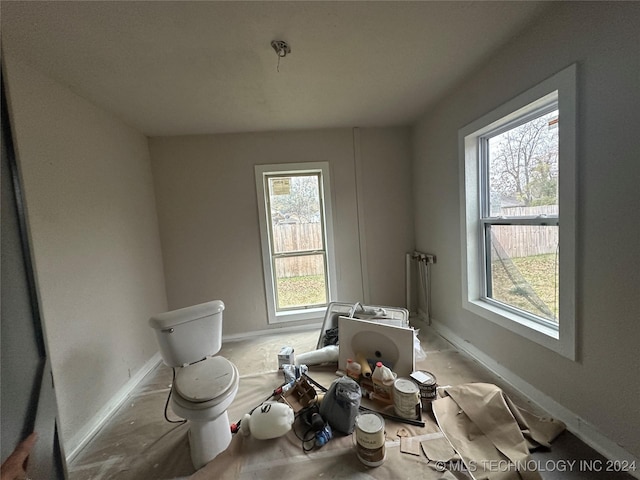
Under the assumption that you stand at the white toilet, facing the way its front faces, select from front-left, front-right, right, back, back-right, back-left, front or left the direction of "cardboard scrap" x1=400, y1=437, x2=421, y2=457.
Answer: front-left

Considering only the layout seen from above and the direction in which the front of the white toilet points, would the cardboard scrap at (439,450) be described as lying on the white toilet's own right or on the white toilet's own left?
on the white toilet's own left

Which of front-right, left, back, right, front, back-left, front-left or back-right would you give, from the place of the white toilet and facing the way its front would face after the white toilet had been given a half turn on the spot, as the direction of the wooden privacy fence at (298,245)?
front-right

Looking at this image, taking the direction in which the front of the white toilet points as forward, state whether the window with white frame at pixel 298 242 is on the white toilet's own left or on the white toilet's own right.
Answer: on the white toilet's own left

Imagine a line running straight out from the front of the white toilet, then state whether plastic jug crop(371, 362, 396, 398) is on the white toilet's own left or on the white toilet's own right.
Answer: on the white toilet's own left

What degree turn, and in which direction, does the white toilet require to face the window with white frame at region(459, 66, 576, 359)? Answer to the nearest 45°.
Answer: approximately 45° to its left

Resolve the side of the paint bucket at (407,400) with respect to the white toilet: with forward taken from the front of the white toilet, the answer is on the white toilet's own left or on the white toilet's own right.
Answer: on the white toilet's own left

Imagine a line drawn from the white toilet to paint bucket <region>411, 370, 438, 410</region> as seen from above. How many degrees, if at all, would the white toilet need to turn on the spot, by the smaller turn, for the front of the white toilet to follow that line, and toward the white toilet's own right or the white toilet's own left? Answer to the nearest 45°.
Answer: approximately 45° to the white toilet's own left

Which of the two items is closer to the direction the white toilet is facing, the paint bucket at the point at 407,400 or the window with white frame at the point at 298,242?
the paint bucket

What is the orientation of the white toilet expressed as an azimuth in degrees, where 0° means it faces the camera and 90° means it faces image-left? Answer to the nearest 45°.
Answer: approximately 0°
